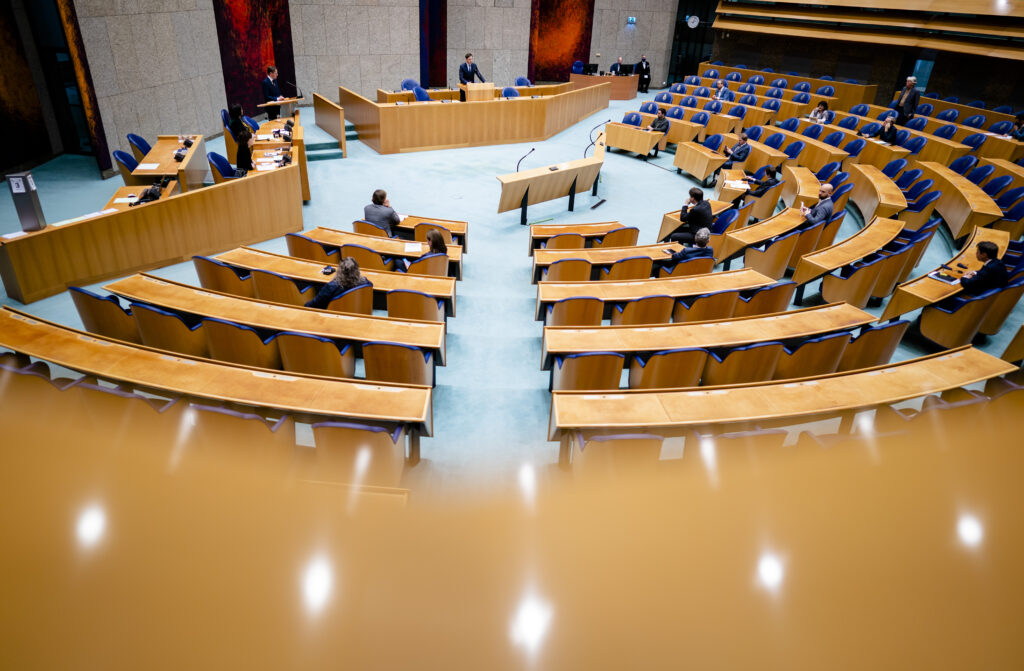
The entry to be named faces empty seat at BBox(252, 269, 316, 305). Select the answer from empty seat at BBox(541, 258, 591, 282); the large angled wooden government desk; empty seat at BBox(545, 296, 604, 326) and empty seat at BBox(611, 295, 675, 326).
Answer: the large angled wooden government desk

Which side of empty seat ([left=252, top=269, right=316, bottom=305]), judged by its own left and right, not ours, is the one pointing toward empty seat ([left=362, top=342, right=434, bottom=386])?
right

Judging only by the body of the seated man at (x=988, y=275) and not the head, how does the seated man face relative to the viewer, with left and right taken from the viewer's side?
facing to the left of the viewer

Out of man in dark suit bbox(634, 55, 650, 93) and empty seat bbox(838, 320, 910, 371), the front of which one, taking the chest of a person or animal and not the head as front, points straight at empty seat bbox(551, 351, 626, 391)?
the man in dark suit

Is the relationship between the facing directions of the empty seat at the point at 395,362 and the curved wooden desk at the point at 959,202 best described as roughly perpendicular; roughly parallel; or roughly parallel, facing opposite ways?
roughly perpendicular

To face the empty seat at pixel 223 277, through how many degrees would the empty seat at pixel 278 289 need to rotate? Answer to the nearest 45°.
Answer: approximately 90° to its left

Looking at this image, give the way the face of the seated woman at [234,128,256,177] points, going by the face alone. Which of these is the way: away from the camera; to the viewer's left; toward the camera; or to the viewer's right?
to the viewer's right

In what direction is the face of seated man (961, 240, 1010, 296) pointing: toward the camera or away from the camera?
away from the camera

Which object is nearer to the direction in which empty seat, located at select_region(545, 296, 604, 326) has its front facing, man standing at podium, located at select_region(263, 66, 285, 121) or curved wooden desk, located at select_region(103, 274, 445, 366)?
the man standing at podium

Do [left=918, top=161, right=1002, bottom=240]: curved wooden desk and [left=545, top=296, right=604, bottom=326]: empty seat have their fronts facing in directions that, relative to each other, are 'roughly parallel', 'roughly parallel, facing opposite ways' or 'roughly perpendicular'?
roughly perpendicular

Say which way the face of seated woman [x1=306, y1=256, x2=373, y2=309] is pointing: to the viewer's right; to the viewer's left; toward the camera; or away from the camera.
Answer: away from the camera

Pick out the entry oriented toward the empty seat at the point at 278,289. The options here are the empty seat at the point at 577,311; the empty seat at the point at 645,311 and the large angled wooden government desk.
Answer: the large angled wooden government desk

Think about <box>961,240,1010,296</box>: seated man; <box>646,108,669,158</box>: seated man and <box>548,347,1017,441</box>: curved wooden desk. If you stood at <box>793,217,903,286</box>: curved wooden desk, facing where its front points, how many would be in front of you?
1

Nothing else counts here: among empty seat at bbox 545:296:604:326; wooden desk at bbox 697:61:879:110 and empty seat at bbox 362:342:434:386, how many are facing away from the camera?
2

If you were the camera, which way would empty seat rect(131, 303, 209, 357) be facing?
facing away from the viewer and to the right of the viewer

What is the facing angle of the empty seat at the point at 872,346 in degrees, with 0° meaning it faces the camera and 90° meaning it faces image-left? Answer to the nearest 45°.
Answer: approximately 135°

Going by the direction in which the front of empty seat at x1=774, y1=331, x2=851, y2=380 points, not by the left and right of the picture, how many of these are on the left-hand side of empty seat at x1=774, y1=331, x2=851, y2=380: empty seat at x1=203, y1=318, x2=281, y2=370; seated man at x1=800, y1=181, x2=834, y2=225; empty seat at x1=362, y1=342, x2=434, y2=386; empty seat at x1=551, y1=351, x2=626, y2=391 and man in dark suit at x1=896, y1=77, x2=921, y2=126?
3
